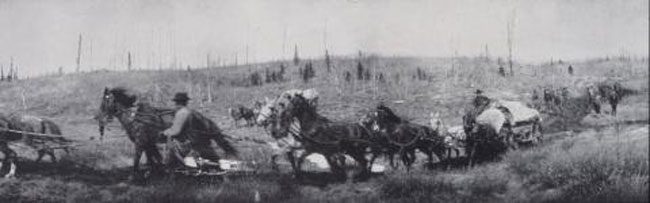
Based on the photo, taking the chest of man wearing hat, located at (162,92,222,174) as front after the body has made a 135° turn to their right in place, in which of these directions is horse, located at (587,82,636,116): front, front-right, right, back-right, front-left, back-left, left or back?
front

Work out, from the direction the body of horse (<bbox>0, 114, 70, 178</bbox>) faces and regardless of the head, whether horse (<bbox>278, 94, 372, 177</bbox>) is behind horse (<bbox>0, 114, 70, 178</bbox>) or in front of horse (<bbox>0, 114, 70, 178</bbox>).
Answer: behind

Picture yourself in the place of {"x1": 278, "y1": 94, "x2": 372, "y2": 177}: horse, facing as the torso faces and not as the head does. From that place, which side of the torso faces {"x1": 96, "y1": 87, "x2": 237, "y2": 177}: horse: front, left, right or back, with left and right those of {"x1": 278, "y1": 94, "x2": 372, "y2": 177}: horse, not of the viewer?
front

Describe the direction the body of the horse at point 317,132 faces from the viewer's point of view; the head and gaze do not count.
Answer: to the viewer's left

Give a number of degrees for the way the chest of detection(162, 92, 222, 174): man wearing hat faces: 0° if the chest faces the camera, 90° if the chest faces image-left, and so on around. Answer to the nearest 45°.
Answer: approximately 90°

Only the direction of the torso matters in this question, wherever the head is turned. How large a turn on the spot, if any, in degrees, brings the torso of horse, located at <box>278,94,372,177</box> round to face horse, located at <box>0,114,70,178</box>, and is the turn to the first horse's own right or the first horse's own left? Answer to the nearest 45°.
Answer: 0° — it already faces it

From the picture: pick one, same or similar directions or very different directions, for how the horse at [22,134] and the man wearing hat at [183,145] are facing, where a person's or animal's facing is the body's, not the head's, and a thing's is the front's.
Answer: same or similar directions

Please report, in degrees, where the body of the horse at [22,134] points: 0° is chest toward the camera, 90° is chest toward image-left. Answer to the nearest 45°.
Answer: approximately 90°

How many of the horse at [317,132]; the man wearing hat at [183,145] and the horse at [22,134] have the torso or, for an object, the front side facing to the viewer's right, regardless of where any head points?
0
